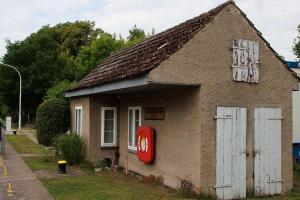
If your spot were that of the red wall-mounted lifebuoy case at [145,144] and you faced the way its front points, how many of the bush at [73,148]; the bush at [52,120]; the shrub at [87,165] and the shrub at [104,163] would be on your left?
0

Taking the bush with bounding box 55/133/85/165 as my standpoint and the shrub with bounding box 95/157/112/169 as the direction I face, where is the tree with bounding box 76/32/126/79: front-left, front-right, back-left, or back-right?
back-left

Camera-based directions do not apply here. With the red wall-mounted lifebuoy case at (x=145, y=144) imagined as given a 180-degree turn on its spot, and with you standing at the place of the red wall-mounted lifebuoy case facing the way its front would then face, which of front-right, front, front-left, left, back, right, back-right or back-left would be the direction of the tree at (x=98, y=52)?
front-left

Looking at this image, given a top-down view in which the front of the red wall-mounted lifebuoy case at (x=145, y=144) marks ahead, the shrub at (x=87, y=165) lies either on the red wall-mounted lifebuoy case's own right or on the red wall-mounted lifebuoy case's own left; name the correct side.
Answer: on the red wall-mounted lifebuoy case's own right

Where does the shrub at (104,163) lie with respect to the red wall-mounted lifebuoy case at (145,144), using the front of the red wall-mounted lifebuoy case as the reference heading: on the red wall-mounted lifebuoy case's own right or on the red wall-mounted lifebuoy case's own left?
on the red wall-mounted lifebuoy case's own right

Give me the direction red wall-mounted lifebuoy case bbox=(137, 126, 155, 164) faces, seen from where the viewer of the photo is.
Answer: facing the viewer and to the left of the viewer
